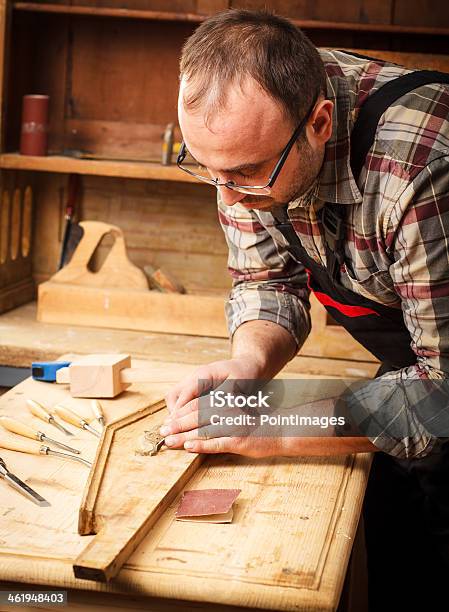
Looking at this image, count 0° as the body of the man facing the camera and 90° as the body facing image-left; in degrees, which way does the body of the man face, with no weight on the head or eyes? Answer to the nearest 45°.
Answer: approximately 45°

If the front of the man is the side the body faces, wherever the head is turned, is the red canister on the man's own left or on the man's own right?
on the man's own right

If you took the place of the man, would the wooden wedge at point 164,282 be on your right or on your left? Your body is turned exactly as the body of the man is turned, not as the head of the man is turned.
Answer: on your right

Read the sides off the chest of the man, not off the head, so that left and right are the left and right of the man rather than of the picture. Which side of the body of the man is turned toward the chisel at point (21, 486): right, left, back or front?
front

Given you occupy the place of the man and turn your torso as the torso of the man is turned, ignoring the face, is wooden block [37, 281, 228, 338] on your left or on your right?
on your right

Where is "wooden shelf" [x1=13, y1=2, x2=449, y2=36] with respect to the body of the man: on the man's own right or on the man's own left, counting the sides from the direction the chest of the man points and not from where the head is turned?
on the man's own right
